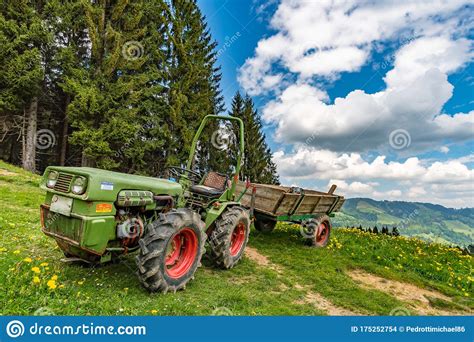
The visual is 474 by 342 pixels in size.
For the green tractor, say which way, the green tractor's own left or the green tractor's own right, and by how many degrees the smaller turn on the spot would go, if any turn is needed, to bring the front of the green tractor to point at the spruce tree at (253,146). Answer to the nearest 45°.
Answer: approximately 135° to the green tractor's own right

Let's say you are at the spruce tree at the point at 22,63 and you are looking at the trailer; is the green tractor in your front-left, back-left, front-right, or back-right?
front-right

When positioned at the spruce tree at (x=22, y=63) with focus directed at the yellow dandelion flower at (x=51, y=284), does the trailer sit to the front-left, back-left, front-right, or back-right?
front-left

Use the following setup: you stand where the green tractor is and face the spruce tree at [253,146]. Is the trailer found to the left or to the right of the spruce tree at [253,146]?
right

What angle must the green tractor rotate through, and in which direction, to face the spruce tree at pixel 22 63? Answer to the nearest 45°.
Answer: approximately 90° to its right

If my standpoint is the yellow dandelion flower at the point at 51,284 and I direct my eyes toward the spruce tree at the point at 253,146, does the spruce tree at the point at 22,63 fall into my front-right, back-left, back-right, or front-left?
front-left

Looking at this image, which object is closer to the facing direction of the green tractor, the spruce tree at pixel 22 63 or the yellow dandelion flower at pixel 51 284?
the yellow dandelion flower

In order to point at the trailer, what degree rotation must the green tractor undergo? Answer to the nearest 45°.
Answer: approximately 180°

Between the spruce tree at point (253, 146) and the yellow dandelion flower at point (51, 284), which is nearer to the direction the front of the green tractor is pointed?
the yellow dandelion flower

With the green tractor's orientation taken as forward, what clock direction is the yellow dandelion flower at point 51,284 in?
The yellow dandelion flower is roughly at 1 o'clock from the green tractor.

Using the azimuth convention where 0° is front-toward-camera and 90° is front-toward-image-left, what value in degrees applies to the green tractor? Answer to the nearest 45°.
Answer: approximately 45°
